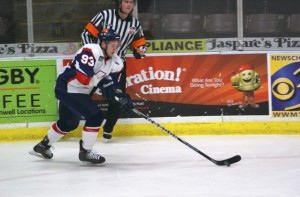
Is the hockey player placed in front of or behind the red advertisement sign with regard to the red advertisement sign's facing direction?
in front

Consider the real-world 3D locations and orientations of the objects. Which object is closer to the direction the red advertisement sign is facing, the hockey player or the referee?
the hockey player

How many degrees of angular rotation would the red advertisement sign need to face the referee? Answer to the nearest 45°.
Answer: approximately 45° to its right

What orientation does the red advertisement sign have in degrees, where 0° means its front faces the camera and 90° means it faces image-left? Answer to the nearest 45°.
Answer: approximately 0°

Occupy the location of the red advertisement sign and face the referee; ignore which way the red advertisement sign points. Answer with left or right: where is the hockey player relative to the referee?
left
